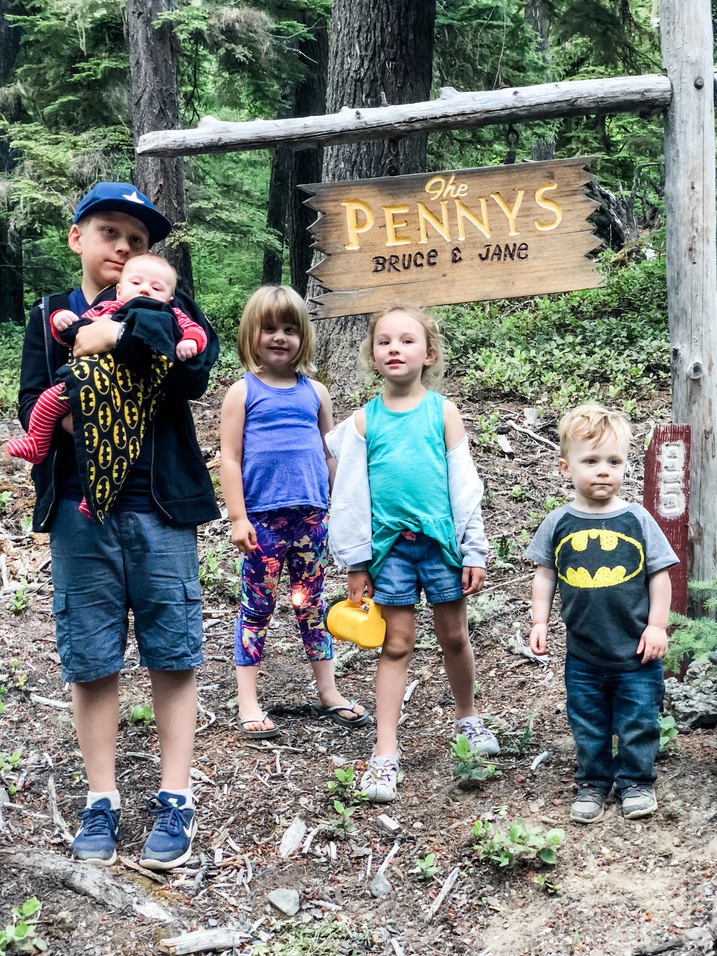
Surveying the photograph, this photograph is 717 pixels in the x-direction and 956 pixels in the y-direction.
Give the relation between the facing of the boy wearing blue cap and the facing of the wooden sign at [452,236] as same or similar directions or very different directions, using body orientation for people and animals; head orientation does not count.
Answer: same or similar directions

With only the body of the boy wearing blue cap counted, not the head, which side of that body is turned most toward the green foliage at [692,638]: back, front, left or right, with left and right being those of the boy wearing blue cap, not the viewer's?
left

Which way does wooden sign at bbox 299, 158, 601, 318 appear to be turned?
toward the camera

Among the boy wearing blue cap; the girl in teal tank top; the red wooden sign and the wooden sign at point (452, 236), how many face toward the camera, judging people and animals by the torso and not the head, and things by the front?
4

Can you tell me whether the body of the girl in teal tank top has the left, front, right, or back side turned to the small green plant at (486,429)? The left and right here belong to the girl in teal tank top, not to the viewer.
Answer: back

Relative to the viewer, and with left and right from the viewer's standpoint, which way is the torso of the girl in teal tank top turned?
facing the viewer

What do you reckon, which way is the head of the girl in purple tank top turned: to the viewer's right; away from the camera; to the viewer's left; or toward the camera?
toward the camera

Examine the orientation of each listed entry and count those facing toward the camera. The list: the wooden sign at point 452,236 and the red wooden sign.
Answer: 2

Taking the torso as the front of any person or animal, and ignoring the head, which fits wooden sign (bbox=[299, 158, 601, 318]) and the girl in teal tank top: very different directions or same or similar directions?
same or similar directions

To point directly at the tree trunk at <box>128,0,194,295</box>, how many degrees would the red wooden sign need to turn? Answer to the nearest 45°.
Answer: approximately 135° to its right

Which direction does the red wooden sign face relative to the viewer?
toward the camera
